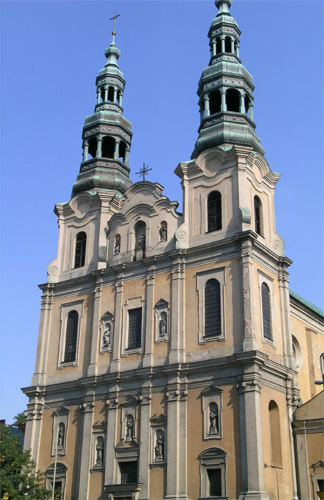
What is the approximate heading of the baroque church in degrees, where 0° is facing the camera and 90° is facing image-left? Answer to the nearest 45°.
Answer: approximately 45°

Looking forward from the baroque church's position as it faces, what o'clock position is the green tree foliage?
The green tree foliage is roughly at 2 o'clock from the baroque church.
